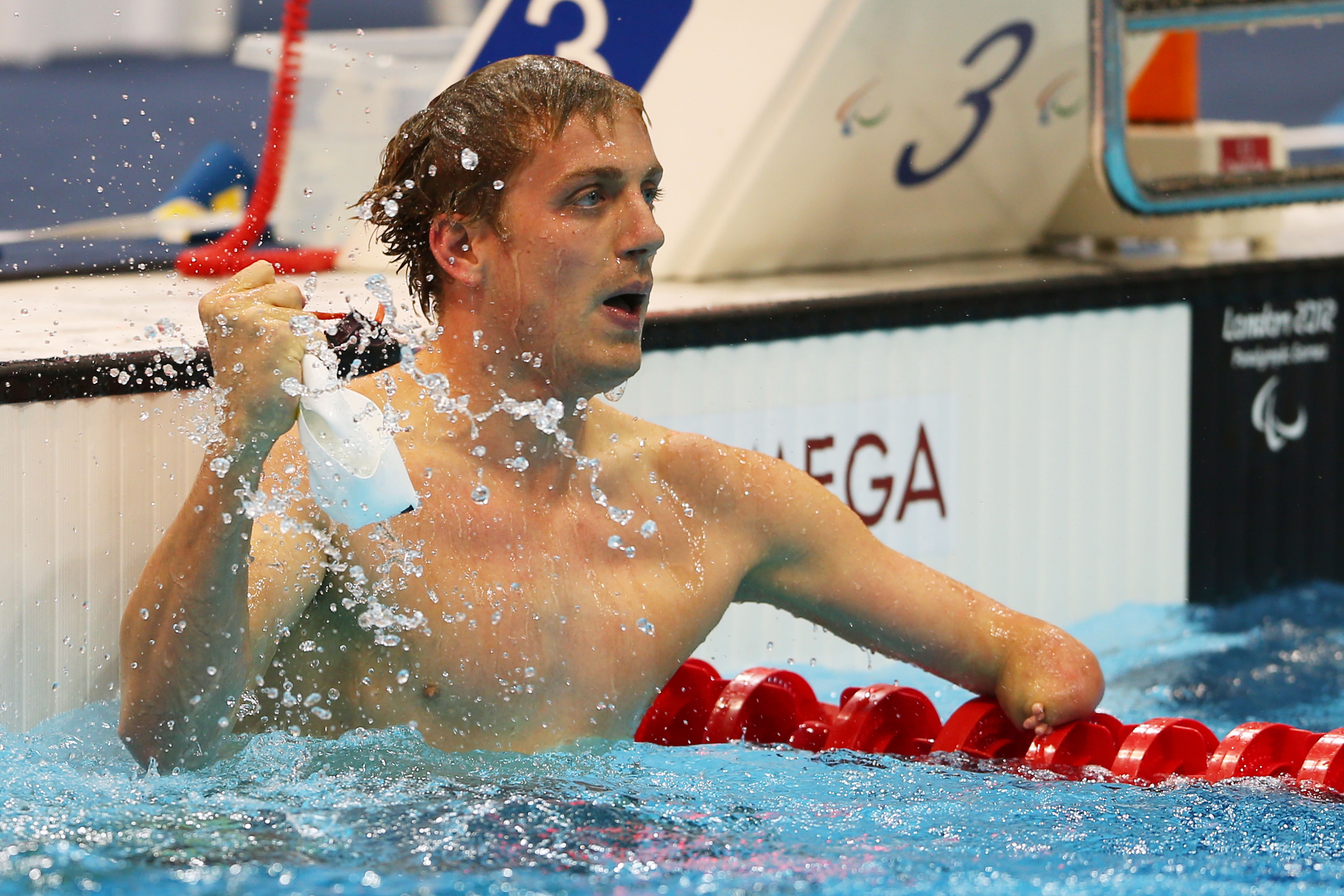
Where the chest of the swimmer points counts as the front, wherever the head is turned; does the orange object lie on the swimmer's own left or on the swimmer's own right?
on the swimmer's own left

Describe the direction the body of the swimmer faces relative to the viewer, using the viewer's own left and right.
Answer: facing the viewer and to the right of the viewer

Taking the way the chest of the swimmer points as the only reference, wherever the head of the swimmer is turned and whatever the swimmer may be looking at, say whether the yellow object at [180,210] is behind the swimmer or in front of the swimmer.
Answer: behind

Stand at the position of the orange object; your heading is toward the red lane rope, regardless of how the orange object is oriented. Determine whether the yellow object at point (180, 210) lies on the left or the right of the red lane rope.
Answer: right

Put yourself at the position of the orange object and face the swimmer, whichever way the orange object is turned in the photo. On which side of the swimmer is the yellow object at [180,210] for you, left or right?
right
